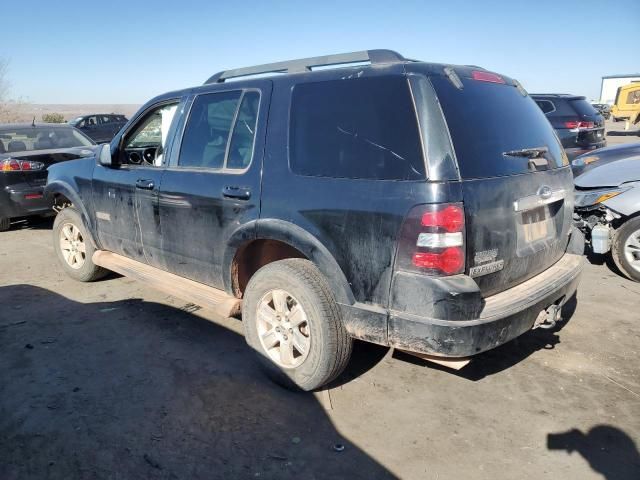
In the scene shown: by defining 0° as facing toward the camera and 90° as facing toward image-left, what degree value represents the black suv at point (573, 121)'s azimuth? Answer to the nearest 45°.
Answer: approximately 135°

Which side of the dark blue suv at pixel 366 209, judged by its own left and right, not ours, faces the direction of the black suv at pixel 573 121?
right

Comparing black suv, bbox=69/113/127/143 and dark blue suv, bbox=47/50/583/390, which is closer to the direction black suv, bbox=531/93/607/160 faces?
the black suv

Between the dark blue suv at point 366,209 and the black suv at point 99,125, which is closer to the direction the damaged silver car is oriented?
the dark blue suv

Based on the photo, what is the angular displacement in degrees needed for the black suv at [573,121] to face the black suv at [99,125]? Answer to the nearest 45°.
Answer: approximately 45° to its left

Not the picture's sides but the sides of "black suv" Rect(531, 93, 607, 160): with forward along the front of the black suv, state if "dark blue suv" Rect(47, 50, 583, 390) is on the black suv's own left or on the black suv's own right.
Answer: on the black suv's own left

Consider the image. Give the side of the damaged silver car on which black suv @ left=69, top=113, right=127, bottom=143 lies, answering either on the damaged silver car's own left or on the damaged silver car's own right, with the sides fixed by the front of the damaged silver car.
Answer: on the damaged silver car's own right

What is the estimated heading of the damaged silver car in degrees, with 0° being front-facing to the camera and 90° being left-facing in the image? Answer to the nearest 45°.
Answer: approximately 45°

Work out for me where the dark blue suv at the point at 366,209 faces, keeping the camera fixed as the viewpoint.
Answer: facing away from the viewer and to the left of the viewer

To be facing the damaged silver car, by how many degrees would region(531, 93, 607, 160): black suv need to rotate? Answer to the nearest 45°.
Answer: approximately 135° to its left
